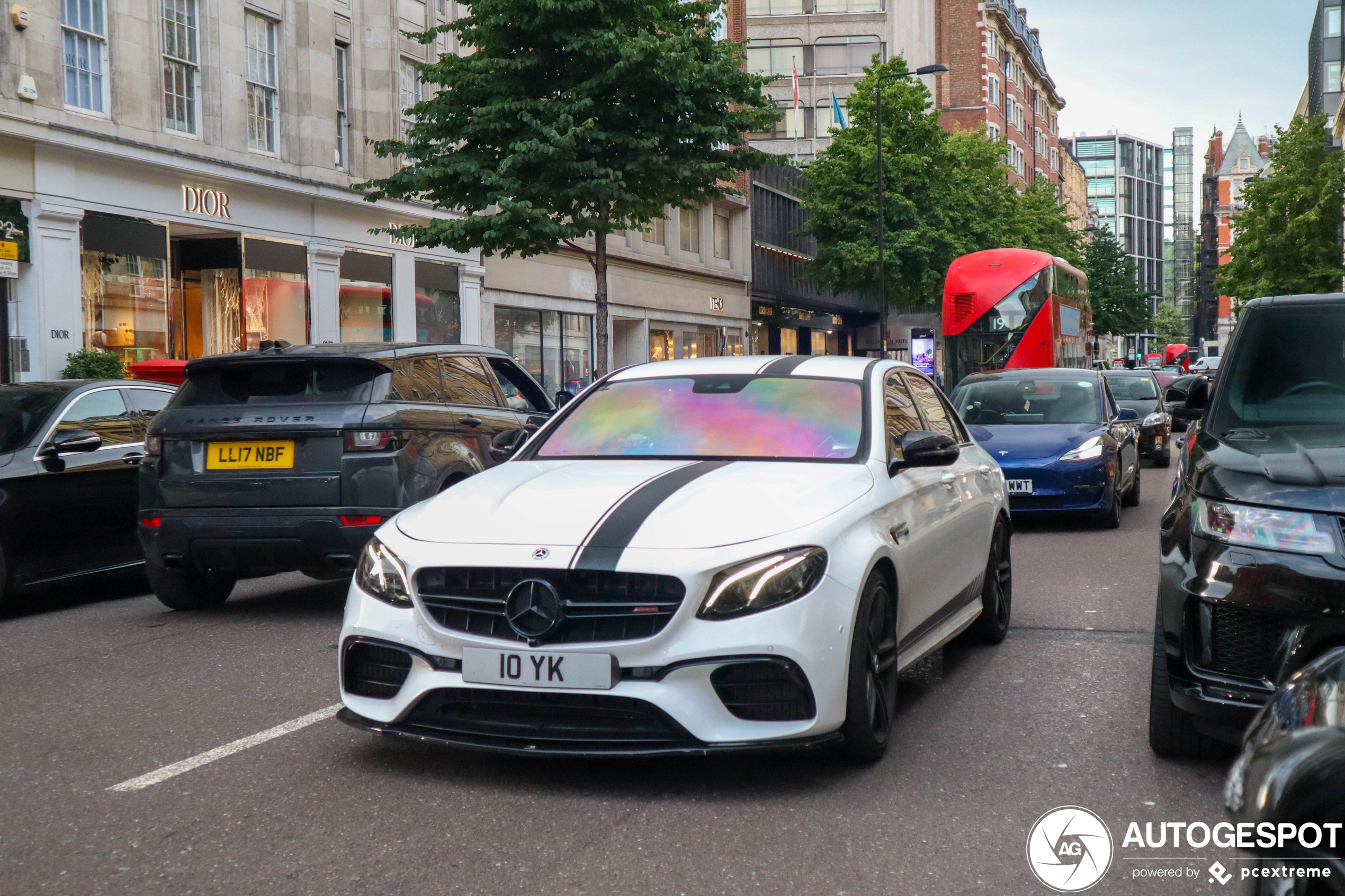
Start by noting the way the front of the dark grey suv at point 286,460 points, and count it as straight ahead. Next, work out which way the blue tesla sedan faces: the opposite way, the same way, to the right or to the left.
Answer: the opposite way

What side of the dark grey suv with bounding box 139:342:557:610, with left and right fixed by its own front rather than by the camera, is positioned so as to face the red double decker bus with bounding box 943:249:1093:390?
front

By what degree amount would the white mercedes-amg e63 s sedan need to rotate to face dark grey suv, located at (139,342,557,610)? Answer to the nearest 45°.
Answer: approximately 90° to its right

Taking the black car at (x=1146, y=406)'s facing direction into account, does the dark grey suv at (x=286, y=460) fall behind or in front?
in front

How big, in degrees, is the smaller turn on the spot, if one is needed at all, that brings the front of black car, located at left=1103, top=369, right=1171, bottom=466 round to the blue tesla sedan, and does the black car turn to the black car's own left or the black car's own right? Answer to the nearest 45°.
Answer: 0° — it already faces it

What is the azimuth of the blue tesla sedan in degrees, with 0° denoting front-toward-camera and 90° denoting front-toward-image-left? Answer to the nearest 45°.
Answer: approximately 0°

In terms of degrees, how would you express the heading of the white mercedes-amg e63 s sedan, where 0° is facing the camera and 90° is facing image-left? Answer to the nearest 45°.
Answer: approximately 45°
